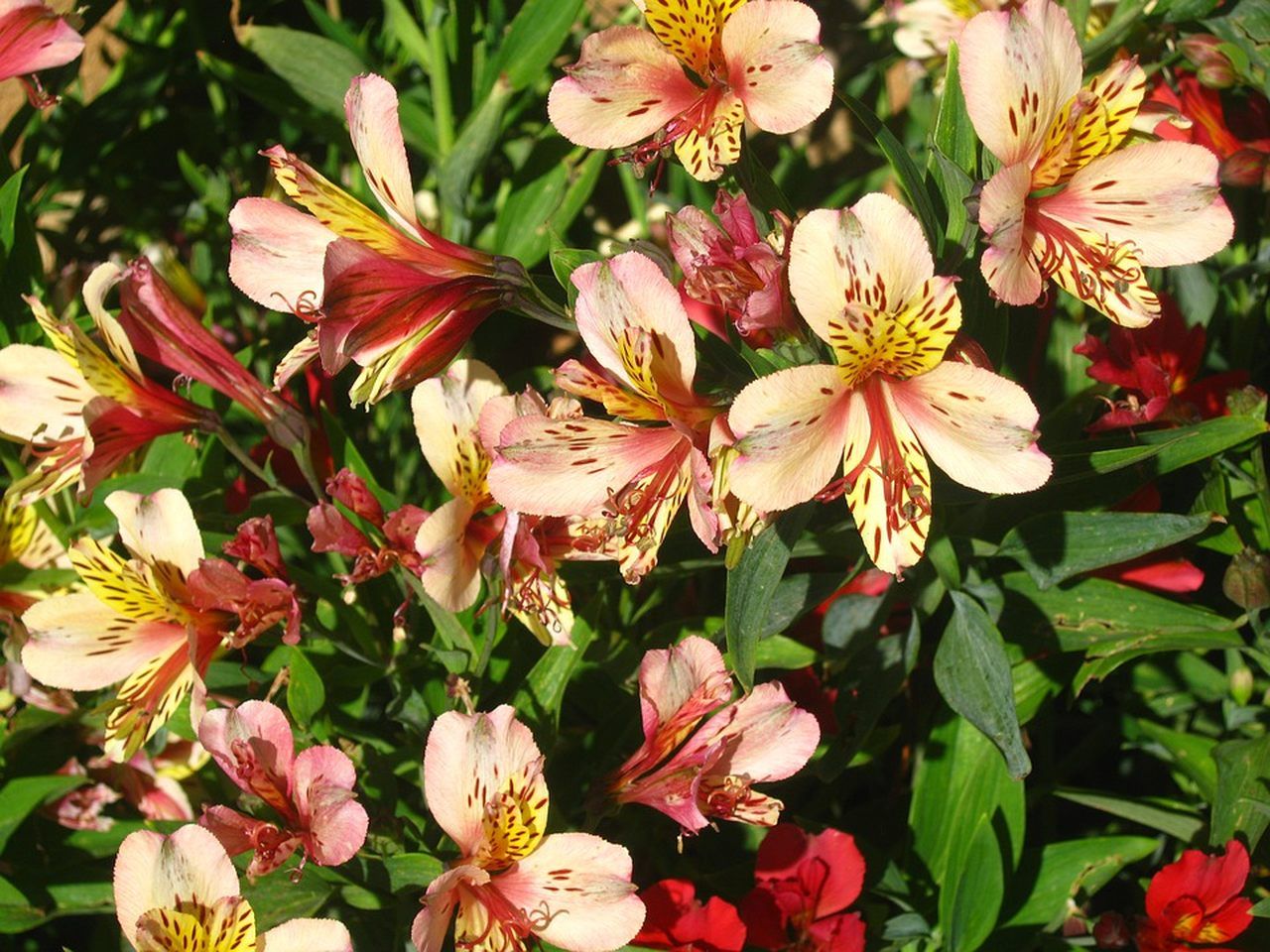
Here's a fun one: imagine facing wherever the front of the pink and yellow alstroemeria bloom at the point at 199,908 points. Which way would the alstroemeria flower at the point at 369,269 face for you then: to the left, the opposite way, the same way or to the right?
to the right

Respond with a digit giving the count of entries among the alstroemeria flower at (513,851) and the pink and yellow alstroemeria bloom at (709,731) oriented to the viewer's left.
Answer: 0

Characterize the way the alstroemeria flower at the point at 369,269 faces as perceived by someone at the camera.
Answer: facing to the left of the viewer

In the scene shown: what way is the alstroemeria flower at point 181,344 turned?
to the viewer's left

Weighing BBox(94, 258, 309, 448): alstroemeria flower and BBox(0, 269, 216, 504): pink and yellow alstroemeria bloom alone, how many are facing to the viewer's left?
2

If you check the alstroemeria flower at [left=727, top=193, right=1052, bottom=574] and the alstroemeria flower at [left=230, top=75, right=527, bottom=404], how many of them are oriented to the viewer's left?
1

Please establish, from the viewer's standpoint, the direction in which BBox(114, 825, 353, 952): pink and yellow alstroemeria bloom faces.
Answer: facing the viewer
